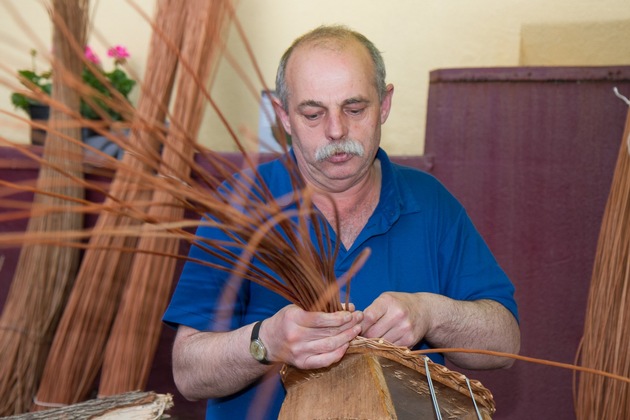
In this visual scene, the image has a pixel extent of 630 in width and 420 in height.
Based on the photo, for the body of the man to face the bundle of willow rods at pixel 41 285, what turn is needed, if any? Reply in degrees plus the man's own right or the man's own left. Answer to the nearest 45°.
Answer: approximately 135° to the man's own right

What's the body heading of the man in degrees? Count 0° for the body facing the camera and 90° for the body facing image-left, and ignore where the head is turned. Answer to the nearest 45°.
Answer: approximately 0°

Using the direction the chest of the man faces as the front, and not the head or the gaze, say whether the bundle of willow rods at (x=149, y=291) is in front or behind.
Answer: behind

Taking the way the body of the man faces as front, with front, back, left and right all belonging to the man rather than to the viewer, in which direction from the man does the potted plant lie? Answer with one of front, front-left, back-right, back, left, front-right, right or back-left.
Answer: back-right
